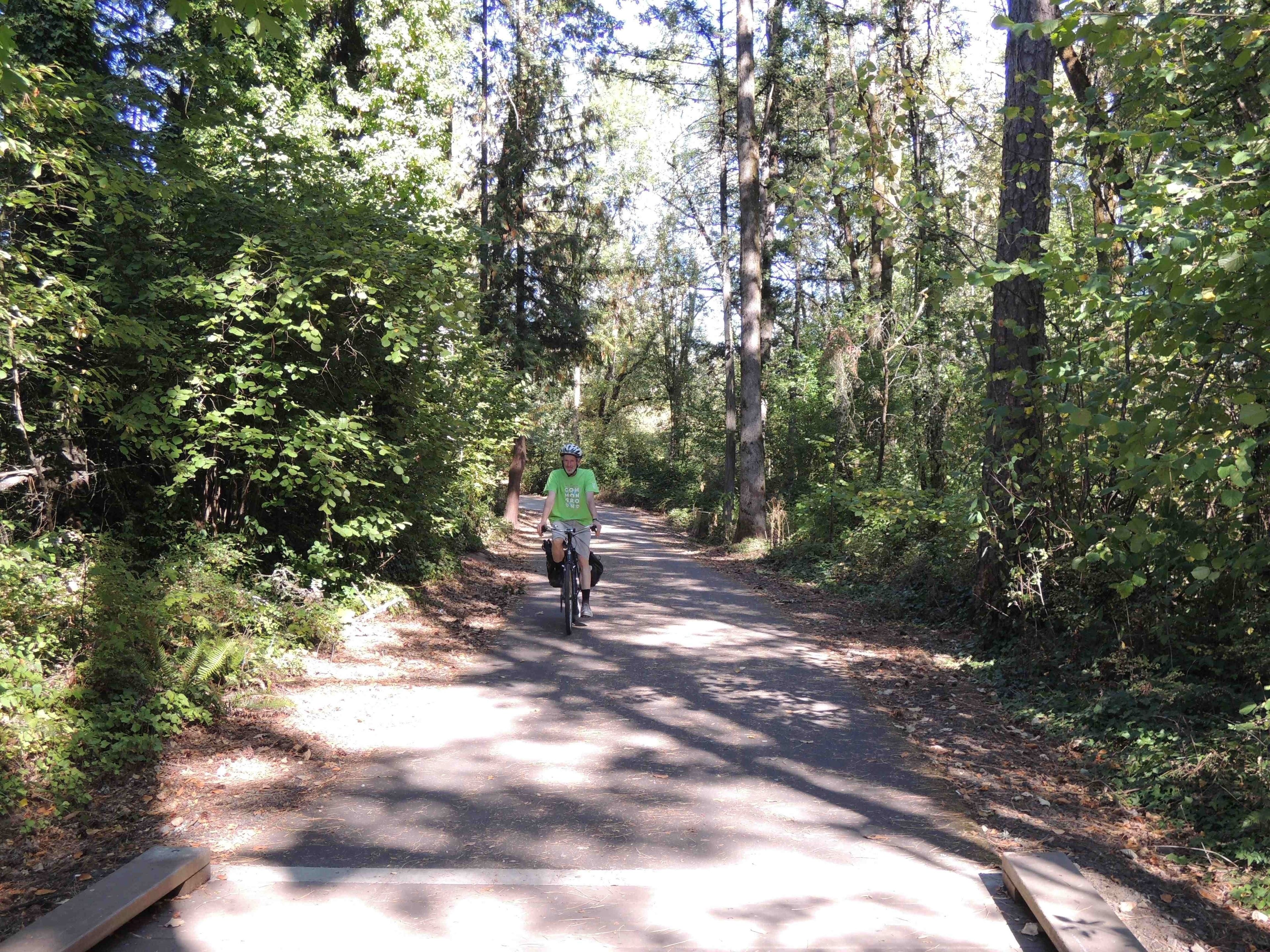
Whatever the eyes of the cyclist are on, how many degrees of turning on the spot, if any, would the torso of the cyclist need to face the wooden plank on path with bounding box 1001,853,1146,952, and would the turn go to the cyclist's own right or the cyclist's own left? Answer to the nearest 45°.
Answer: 0° — they already face it

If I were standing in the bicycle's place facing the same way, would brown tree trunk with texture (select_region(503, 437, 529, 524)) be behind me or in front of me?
behind

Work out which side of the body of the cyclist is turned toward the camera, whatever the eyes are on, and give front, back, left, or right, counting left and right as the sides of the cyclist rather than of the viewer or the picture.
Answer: front

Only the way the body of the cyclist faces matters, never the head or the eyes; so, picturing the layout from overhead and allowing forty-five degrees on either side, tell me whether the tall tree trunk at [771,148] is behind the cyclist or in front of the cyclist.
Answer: behind

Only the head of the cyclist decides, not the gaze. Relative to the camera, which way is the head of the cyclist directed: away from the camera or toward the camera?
toward the camera

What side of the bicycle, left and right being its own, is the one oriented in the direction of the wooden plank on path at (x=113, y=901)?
front

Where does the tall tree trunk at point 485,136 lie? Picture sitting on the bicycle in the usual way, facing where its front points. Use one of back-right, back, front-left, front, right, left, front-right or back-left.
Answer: back

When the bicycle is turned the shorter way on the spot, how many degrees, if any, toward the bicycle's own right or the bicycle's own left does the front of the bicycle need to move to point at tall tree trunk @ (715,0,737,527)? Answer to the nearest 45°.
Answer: approximately 180°

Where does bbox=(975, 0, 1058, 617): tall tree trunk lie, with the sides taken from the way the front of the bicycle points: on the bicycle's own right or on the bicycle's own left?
on the bicycle's own left

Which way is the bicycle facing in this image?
toward the camera
